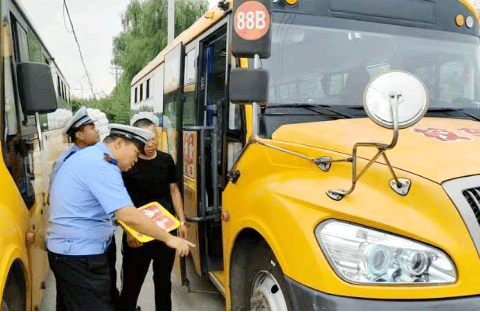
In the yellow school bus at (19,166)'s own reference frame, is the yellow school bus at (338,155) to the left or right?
on its left

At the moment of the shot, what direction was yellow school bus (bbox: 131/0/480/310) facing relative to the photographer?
facing the viewer and to the right of the viewer

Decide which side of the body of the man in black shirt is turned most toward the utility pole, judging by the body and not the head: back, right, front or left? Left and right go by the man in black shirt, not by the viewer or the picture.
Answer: back

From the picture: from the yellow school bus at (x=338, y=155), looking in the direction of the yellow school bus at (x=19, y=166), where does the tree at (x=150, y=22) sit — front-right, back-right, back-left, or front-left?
front-right

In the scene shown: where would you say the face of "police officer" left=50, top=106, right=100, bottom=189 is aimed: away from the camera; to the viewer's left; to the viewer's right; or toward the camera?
to the viewer's right

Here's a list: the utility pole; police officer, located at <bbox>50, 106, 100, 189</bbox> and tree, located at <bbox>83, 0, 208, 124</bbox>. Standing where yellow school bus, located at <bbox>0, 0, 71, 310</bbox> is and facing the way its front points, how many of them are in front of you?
0

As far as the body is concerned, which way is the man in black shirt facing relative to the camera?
toward the camera

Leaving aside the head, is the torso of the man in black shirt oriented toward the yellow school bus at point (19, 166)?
no

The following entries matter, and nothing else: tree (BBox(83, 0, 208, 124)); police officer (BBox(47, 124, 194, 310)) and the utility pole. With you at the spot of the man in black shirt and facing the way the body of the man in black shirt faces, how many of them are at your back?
2

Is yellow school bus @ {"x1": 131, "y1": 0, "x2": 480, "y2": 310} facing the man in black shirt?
no

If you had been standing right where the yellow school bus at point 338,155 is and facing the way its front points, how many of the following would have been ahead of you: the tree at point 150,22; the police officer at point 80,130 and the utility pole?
0

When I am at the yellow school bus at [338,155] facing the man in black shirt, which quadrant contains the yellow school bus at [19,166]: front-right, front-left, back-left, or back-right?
front-left

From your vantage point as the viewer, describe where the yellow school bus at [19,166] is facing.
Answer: facing the viewer and to the left of the viewer

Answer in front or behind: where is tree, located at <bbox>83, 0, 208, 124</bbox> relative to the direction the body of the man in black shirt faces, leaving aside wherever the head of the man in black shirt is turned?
behind

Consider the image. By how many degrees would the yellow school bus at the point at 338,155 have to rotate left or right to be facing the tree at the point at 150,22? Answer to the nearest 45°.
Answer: approximately 180°
